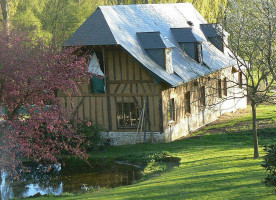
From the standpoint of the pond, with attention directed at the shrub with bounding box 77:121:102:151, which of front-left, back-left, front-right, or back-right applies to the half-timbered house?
front-right

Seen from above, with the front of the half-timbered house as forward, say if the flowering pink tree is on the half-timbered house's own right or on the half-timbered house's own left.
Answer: on the half-timbered house's own right

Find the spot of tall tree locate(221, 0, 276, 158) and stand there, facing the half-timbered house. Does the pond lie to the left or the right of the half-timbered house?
left

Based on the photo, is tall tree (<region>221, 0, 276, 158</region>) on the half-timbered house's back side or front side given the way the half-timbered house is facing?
on the front side
